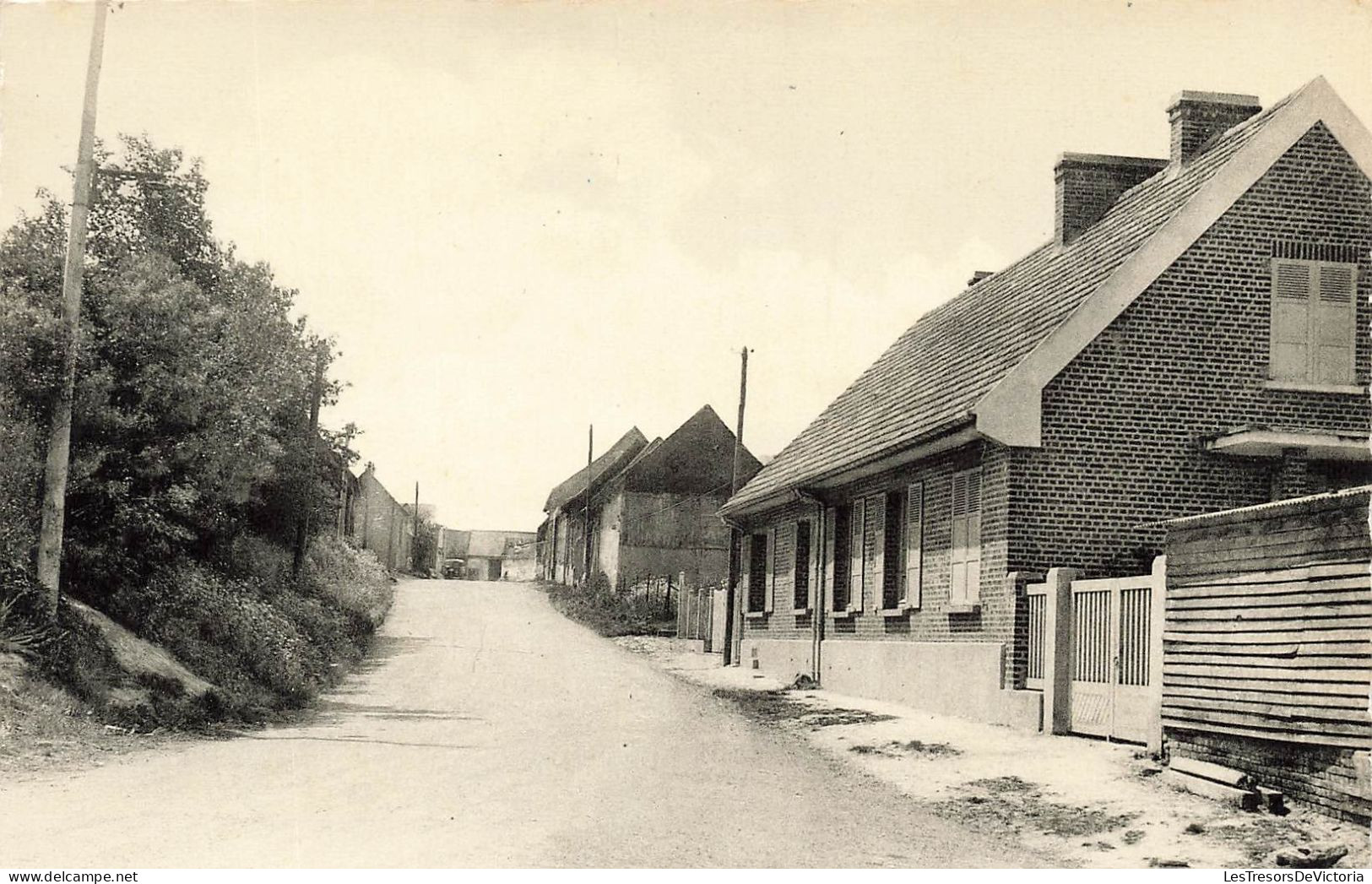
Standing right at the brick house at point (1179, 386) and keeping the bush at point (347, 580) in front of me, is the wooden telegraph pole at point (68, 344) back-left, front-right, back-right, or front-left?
front-left

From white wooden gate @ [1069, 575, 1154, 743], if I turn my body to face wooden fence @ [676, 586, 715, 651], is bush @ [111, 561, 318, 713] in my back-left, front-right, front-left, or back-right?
front-left

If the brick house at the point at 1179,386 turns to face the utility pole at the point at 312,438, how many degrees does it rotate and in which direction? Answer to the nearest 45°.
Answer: approximately 90° to its right

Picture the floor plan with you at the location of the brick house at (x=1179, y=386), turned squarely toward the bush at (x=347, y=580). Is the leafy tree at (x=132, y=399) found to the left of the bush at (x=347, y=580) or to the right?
left

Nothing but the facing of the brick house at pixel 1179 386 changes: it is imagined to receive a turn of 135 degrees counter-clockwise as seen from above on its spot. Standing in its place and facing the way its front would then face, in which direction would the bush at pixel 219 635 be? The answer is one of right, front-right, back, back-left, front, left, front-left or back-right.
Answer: back

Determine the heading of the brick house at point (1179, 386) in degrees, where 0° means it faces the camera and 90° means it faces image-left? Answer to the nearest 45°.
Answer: approximately 45°

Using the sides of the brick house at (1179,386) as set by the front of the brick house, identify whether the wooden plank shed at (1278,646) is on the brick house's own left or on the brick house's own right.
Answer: on the brick house's own left

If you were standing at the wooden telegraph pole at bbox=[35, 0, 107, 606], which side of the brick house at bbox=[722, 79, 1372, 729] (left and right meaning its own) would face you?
front

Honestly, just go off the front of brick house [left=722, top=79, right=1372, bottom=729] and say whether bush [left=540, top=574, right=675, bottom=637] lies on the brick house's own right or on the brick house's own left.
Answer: on the brick house's own right

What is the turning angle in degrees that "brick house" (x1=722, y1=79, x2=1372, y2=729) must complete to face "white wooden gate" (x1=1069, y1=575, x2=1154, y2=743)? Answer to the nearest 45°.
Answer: approximately 45° to its left

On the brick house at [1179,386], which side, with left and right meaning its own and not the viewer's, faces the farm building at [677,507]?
right

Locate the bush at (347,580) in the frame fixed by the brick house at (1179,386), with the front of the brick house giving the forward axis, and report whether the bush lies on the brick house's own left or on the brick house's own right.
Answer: on the brick house's own right

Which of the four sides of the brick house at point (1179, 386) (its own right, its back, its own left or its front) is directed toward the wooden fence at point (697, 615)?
right
